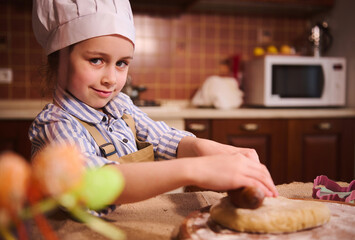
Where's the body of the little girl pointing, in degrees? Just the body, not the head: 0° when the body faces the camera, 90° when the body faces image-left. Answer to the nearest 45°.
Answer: approximately 315°

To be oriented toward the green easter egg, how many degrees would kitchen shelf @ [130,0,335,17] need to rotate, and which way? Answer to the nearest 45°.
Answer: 0° — it already faces it

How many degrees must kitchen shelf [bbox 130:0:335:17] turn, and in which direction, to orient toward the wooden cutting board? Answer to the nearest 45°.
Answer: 0° — it already faces it

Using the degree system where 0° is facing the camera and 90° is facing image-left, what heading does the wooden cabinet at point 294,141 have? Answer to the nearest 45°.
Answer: approximately 0°

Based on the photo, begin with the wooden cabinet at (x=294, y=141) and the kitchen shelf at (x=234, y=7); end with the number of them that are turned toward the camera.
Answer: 2

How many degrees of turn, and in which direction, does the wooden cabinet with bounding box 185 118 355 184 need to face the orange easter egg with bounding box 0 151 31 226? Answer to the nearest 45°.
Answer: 0° — it already faces it

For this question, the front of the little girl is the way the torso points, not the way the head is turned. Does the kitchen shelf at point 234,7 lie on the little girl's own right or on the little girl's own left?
on the little girl's own left
